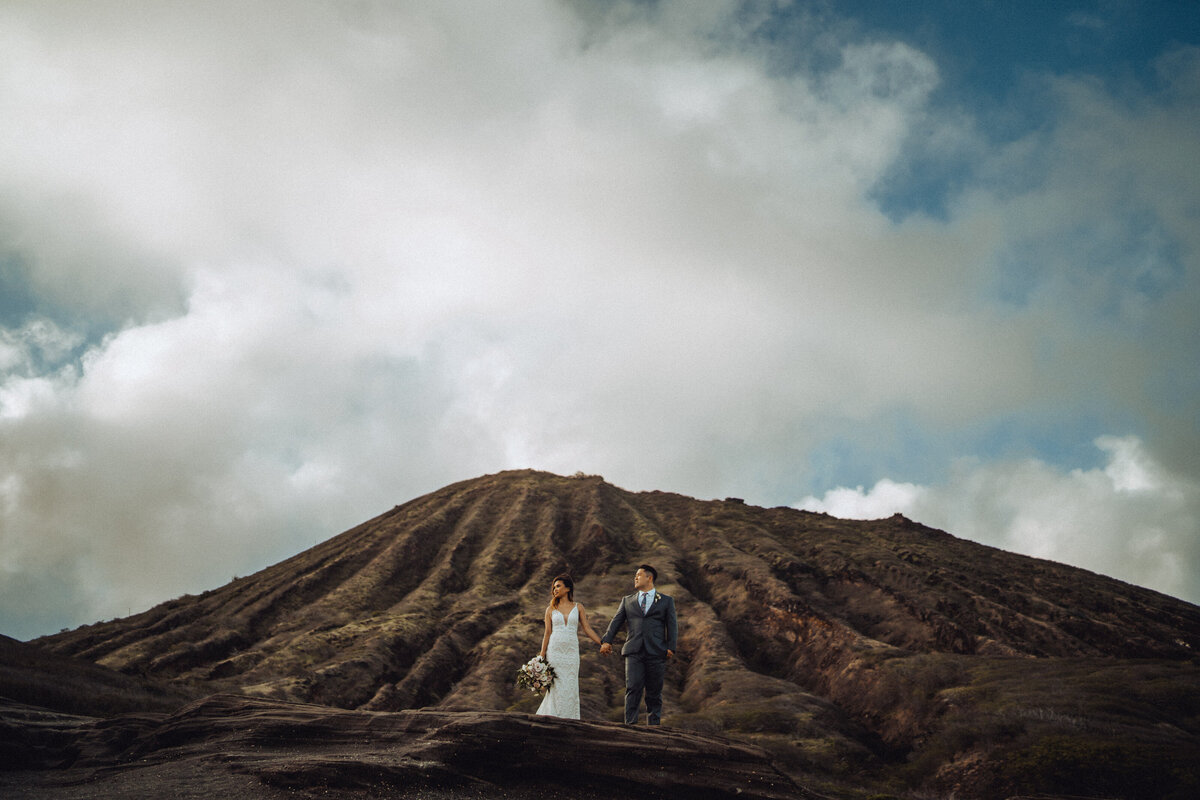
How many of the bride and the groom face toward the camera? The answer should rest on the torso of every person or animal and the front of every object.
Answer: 2

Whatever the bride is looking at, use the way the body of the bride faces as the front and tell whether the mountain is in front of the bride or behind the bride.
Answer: behind

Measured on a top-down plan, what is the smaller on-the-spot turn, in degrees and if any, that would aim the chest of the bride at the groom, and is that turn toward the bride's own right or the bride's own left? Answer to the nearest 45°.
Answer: approximately 90° to the bride's own left

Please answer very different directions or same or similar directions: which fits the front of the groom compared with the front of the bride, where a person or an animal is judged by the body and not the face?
same or similar directions

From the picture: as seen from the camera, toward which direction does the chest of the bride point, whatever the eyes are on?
toward the camera

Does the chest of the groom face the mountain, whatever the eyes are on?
no

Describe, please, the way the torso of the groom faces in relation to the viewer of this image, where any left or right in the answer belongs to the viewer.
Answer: facing the viewer

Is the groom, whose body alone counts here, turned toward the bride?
no

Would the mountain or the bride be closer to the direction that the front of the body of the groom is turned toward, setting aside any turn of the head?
the bride
